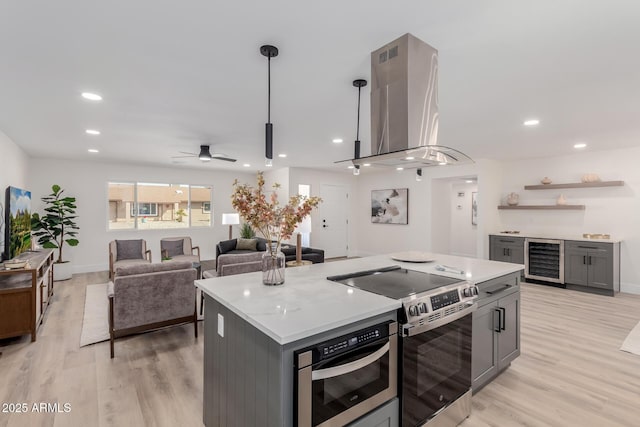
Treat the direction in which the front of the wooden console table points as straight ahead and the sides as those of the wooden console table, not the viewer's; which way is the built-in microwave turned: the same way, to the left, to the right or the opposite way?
to the right

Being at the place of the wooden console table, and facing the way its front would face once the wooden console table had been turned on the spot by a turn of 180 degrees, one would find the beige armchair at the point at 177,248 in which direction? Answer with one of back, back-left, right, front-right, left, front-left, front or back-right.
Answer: back-right

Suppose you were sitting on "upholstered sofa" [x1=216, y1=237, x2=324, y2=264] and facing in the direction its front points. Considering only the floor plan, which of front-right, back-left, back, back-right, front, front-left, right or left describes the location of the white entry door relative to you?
back-left

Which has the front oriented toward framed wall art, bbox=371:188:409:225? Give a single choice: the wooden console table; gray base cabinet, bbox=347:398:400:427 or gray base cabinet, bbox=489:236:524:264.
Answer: the wooden console table

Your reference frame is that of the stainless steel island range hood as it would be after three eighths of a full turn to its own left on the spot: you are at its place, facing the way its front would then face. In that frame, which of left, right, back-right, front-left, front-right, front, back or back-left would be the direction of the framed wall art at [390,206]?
front

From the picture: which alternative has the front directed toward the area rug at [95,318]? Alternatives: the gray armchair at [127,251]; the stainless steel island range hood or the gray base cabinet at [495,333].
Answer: the gray armchair

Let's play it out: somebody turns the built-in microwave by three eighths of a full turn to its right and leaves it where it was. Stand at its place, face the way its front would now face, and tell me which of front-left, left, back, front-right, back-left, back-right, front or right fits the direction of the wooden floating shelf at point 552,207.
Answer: back-right

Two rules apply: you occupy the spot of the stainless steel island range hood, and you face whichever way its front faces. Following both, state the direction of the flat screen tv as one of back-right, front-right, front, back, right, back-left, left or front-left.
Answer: back-right

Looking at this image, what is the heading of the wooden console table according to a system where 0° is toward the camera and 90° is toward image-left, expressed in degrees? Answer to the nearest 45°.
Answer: approximately 270°

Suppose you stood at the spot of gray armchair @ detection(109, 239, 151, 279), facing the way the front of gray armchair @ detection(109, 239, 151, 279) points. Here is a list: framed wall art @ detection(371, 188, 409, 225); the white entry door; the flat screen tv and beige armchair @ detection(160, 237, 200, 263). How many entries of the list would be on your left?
3

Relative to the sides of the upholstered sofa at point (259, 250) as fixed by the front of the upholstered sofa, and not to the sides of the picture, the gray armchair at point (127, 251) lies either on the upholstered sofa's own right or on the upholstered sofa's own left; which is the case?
on the upholstered sofa's own right
